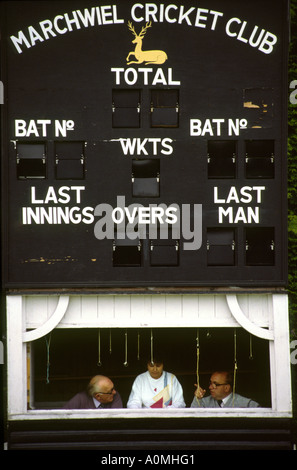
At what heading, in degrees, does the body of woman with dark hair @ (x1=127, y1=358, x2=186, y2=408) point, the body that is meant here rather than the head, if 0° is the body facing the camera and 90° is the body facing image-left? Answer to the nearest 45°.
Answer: approximately 0°

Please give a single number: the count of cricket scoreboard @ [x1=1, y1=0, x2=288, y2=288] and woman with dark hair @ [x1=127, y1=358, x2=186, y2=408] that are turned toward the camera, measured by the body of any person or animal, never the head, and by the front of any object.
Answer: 2

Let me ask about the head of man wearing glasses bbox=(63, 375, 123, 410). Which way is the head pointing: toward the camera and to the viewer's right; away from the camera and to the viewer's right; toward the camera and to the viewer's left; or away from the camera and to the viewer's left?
toward the camera and to the viewer's right

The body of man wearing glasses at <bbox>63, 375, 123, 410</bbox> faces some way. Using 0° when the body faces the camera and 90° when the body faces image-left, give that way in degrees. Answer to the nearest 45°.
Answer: approximately 315°

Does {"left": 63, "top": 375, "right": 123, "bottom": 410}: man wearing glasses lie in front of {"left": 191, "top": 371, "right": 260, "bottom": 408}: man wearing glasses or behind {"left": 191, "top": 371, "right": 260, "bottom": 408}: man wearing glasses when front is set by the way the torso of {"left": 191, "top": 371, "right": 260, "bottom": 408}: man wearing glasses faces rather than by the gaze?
in front

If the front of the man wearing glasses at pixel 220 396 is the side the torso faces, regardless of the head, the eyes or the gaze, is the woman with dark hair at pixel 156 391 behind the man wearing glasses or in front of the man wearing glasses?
in front
